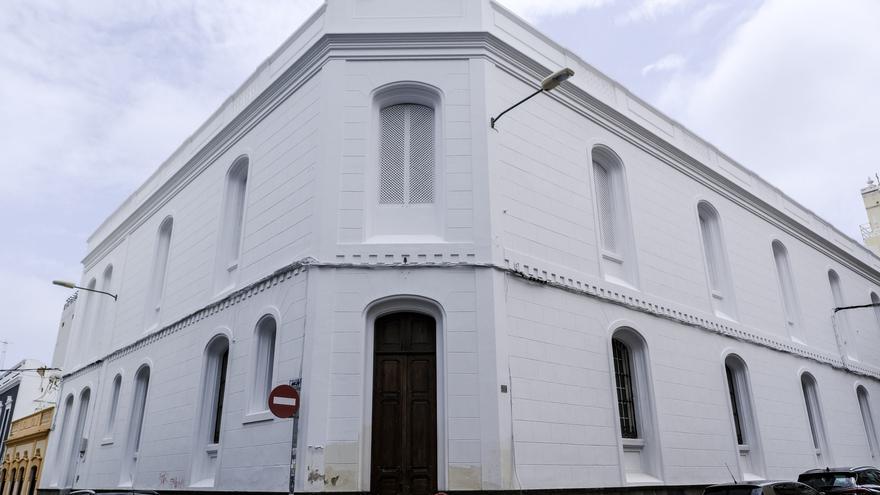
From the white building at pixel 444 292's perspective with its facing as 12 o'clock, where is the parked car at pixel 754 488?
The parked car is roughly at 10 o'clock from the white building.

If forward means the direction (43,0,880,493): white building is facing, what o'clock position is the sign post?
The sign post is roughly at 1 o'clock from the white building.

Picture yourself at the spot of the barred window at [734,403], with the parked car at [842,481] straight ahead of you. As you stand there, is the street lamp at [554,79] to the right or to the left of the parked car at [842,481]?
right

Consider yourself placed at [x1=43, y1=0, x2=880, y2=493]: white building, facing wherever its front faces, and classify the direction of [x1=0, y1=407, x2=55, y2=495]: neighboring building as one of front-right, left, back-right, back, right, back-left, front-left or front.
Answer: back-right

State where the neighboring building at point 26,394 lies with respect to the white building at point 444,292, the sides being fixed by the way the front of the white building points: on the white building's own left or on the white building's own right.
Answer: on the white building's own right

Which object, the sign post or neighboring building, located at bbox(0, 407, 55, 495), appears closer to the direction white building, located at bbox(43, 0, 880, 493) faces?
the sign post

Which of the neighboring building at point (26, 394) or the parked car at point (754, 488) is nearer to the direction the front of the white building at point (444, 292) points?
the parked car

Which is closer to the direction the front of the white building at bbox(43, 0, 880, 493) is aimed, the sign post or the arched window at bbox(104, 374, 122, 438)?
the sign post

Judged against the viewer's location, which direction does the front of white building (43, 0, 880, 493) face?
facing the viewer
